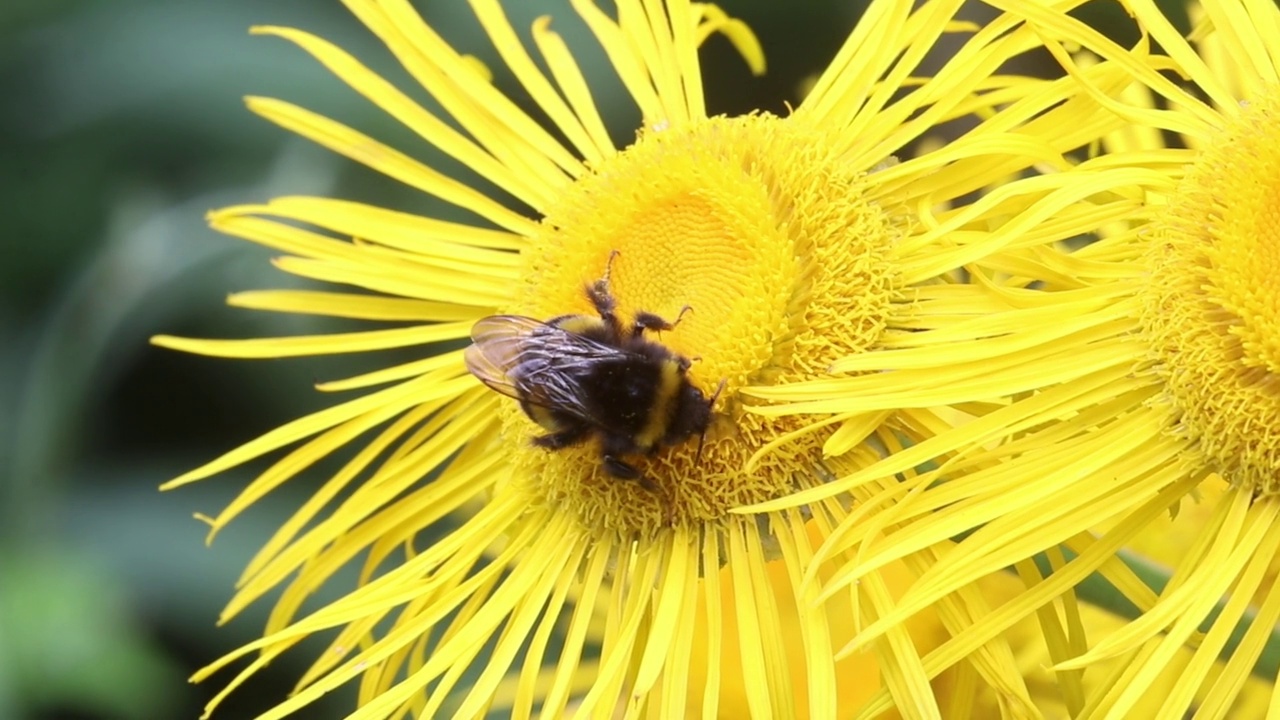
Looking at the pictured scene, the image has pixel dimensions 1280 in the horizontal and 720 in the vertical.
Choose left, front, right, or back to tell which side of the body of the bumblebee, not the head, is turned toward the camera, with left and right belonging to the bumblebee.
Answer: right
